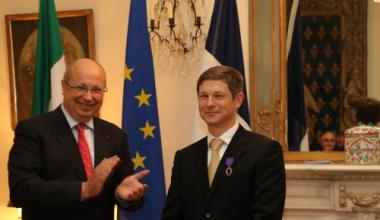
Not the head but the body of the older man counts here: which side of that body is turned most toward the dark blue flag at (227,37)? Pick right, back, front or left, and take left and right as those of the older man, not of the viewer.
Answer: left

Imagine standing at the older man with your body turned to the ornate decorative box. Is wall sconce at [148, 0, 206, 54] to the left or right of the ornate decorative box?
left

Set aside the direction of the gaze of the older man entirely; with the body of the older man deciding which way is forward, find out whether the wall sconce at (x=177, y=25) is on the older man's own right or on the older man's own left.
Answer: on the older man's own left

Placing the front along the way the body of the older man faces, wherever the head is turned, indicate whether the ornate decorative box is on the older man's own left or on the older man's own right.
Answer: on the older man's own left

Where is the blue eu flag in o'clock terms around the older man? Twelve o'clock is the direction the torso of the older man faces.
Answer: The blue eu flag is roughly at 8 o'clock from the older man.

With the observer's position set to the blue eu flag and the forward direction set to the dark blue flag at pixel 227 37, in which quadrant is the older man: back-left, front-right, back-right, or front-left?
back-right

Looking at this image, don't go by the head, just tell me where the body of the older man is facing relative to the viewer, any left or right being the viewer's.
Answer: facing the viewer and to the right of the viewer

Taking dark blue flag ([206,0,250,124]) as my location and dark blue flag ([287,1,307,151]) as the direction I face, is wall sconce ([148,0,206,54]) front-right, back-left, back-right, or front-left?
back-left

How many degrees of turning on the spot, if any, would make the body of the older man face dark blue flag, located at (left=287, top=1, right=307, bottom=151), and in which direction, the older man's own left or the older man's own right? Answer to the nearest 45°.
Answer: approximately 90° to the older man's own left
